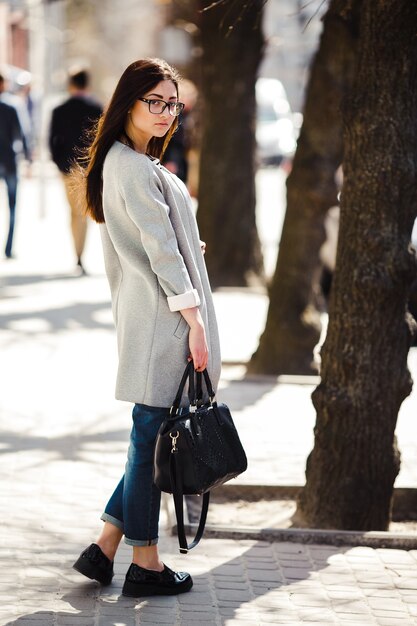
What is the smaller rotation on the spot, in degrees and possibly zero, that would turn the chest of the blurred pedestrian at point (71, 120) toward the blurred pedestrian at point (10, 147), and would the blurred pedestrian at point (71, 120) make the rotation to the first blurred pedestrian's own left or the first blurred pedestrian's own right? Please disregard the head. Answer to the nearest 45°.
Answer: approximately 45° to the first blurred pedestrian's own left

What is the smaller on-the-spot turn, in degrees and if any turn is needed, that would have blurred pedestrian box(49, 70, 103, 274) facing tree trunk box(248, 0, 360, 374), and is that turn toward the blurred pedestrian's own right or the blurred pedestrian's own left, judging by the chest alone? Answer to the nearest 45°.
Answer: approximately 135° to the blurred pedestrian's own right

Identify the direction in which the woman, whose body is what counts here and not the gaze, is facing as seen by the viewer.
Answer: to the viewer's right

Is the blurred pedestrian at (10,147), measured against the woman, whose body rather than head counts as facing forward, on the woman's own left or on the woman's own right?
on the woman's own left

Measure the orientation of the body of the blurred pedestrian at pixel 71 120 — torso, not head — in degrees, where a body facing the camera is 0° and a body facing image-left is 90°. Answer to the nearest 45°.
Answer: approximately 180°

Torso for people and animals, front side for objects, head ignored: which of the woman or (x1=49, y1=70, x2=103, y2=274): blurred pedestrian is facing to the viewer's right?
the woman

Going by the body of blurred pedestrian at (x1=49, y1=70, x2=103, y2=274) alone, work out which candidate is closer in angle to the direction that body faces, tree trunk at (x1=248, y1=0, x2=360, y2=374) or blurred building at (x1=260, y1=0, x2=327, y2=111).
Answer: the blurred building

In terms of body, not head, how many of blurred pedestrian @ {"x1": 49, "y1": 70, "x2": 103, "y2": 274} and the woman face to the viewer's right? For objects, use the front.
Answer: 1
